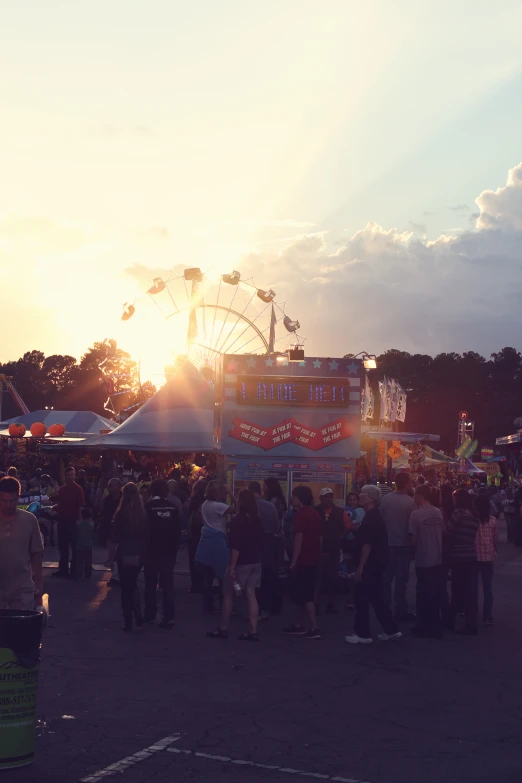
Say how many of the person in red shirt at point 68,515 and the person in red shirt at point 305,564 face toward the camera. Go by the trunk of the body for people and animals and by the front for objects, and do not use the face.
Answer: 1

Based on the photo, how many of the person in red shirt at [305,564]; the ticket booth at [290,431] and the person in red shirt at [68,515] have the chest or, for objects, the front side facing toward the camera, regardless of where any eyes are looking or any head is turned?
2

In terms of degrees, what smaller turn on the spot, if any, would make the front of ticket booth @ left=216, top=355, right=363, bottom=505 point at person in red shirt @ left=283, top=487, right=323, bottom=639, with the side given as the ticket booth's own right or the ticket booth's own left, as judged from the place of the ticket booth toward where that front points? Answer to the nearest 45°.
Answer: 0° — it already faces them

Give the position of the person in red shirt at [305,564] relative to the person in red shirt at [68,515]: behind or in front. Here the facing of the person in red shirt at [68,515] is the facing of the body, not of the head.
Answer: in front

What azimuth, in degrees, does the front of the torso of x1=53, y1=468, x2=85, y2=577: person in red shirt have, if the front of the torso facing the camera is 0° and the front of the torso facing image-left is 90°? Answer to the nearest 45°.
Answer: approximately 0°

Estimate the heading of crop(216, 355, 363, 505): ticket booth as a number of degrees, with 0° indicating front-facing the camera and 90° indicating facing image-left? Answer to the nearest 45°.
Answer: approximately 0°

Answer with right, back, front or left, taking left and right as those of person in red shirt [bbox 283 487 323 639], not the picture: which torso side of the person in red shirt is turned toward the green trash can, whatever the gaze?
left

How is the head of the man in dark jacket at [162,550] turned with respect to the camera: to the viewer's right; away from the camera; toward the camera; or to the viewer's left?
away from the camera

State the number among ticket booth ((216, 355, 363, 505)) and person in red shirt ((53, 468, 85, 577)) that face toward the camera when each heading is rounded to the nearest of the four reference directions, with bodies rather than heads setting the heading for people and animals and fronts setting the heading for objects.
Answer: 2
